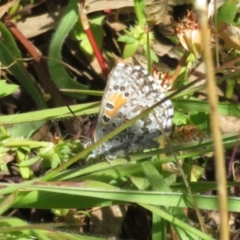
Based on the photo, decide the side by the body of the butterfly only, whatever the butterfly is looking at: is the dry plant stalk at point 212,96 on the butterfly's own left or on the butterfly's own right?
on the butterfly's own left

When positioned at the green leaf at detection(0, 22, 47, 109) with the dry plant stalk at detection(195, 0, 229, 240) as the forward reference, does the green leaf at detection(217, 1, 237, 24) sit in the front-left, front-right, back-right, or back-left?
front-left
